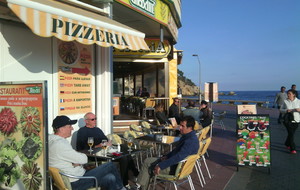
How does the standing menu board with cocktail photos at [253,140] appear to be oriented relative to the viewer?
toward the camera

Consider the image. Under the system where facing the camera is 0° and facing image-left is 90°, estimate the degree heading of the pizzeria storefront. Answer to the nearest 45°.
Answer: approximately 315°

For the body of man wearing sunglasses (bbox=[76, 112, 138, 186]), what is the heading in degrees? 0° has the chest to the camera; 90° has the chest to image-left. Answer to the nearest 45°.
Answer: approximately 315°

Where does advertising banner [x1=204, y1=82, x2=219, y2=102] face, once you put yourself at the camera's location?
facing the viewer

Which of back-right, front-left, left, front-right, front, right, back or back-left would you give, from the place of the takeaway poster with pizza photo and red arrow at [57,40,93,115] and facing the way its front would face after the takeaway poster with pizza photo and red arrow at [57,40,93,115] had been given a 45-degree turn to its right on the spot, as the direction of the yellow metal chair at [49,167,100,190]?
front

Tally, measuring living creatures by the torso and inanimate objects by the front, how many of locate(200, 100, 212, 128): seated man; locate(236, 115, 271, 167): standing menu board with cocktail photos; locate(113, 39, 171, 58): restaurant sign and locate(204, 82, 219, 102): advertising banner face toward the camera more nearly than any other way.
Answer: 3

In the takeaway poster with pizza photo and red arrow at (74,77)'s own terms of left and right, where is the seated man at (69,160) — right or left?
on its right

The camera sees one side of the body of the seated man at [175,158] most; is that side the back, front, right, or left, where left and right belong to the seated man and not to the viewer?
left

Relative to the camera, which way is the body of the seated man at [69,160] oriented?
to the viewer's right

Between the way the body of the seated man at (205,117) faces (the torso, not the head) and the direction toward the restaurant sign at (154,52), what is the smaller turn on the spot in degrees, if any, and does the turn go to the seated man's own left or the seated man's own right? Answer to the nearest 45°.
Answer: approximately 45° to the seated man's own right

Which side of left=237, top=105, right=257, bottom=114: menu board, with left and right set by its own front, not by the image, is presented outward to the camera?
front
